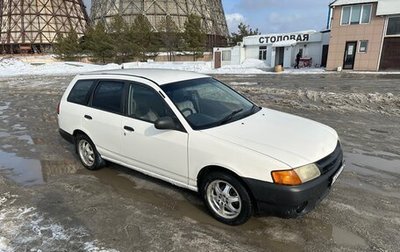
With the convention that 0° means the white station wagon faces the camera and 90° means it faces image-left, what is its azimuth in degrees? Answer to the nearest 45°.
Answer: approximately 315°

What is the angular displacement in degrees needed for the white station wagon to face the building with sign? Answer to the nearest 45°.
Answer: approximately 135° to its left
